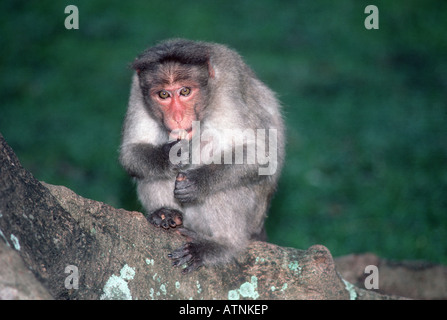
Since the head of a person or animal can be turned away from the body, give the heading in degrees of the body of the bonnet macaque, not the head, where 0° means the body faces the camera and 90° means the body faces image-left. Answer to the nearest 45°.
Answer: approximately 45°
